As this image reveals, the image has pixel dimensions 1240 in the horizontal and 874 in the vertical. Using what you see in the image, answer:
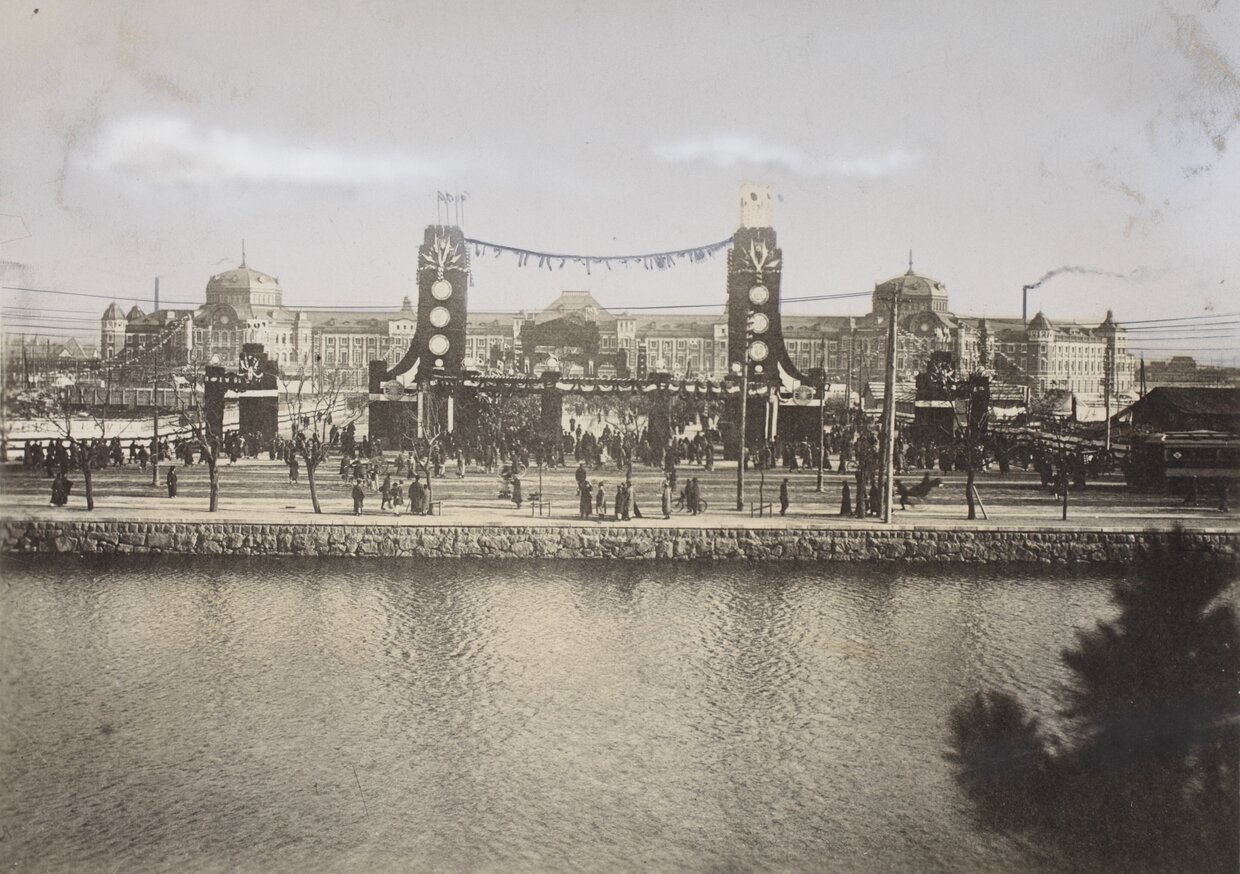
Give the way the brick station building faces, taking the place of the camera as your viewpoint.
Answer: facing the viewer

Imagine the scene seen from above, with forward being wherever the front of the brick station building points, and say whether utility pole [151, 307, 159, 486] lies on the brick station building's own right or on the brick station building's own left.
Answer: on the brick station building's own right

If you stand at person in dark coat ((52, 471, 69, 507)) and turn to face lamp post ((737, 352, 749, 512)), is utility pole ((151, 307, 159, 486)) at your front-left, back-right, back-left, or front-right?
front-left

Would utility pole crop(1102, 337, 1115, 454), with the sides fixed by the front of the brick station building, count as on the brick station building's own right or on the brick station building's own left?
on the brick station building's own left

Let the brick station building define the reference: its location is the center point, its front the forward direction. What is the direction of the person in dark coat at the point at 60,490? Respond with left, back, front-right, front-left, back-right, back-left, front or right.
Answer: front

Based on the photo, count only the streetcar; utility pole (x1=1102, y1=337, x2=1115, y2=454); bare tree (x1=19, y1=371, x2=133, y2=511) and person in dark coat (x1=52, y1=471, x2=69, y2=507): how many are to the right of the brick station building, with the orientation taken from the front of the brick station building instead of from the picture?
2

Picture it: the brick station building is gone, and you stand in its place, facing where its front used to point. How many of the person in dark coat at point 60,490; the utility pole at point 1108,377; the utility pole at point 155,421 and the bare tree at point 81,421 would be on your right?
3

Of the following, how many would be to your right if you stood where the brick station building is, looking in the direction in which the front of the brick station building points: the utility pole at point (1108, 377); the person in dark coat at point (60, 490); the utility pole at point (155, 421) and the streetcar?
2
